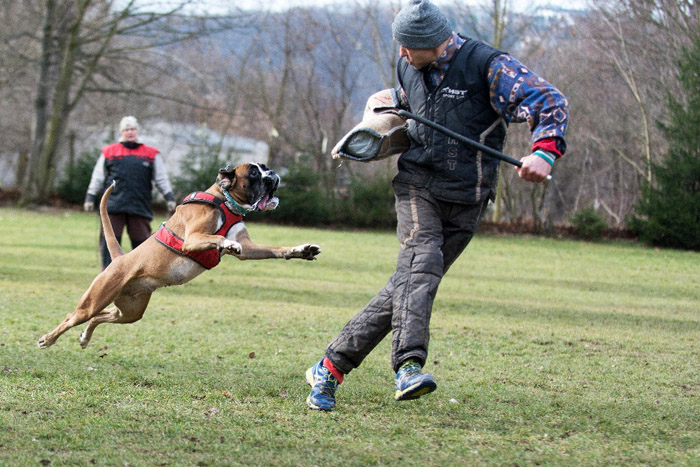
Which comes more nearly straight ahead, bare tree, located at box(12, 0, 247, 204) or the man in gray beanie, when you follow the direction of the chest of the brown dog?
the man in gray beanie

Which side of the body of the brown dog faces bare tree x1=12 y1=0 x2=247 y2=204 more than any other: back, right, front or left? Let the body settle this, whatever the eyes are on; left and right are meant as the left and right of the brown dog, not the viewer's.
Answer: left

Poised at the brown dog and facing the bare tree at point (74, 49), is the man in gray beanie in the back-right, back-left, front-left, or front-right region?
back-right

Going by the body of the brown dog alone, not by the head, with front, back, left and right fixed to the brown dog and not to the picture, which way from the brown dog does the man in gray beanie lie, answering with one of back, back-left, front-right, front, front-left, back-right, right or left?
front-right

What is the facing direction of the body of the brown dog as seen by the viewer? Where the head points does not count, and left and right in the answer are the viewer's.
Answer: facing to the right of the viewer
